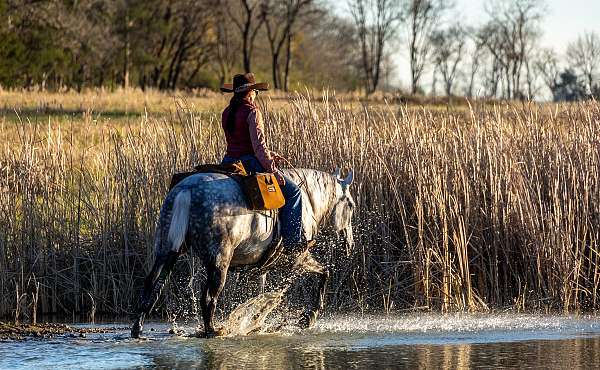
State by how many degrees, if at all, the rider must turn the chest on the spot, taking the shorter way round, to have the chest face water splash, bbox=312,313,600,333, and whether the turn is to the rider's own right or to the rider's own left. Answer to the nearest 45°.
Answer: approximately 45° to the rider's own right

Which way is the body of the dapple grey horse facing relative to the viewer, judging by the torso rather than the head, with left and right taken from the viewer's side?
facing away from the viewer and to the right of the viewer

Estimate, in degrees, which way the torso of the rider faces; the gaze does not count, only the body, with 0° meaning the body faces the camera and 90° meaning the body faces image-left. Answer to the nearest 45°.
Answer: approximately 225°

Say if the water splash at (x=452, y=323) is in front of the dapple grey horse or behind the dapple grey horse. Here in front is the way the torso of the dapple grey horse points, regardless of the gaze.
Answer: in front

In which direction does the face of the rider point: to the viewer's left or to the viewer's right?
to the viewer's right
